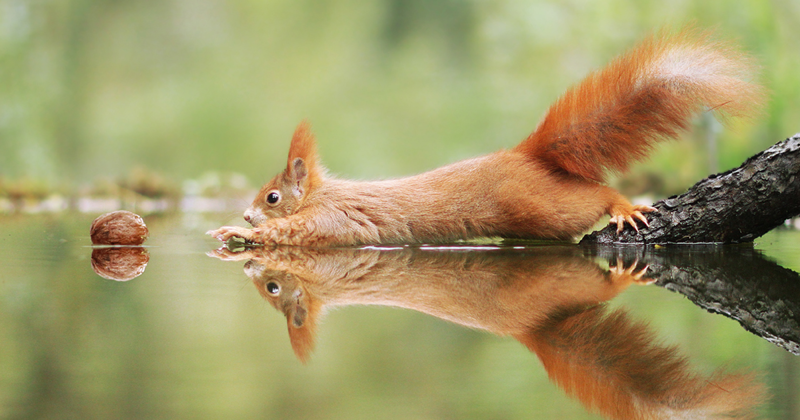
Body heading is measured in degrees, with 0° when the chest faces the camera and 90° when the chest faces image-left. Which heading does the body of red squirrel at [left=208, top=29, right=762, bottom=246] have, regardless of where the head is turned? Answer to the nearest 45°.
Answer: approximately 90°
